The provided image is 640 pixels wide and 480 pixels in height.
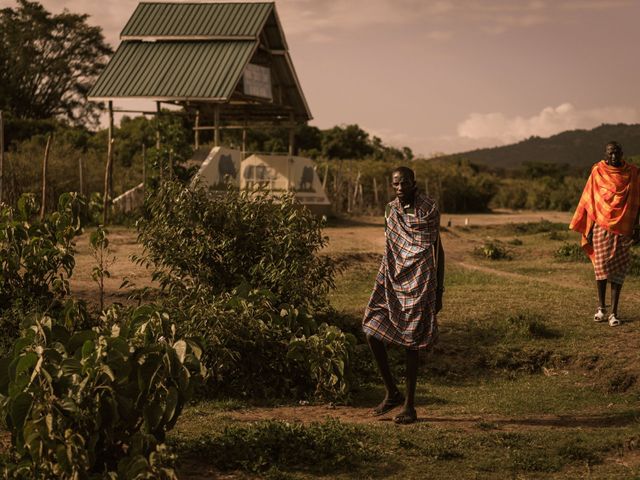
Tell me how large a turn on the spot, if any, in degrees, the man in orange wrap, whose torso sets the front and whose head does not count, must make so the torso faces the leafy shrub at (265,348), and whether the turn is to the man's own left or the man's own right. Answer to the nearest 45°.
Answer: approximately 45° to the man's own right

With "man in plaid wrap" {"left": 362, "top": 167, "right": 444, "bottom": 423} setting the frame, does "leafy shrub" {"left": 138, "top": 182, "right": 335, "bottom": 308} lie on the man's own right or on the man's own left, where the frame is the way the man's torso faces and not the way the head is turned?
on the man's own right

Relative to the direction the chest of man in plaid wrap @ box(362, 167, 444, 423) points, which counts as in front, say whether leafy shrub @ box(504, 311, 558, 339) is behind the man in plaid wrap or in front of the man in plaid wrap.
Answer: behind

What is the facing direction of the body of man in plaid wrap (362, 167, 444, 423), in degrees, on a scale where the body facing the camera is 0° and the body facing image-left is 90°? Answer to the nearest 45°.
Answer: approximately 45°

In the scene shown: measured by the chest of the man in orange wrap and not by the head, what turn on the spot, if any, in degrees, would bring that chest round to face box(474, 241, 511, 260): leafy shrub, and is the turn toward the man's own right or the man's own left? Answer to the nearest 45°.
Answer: approximately 180°

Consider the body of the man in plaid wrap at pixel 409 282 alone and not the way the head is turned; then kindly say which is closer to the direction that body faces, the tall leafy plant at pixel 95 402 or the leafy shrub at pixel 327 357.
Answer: the tall leafy plant
